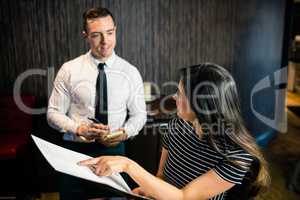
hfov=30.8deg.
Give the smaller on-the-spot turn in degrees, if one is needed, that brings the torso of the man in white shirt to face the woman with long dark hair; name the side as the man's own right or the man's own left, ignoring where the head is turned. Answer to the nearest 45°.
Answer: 0° — they already face them

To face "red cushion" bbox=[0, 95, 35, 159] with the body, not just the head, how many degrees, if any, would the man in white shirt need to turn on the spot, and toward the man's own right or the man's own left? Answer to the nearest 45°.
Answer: approximately 135° to the man's own right

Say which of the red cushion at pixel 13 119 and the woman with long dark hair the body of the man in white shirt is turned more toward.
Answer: the woman with long dark hair

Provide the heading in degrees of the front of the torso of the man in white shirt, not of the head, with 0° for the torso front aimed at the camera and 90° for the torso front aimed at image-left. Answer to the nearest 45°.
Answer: approximately 0°
